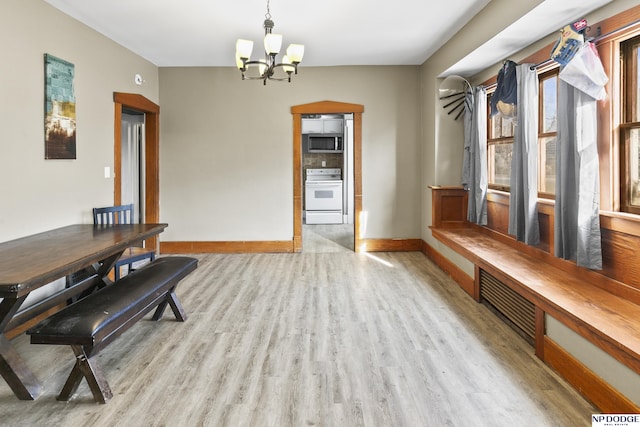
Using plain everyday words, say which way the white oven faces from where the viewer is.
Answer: facing the viewer

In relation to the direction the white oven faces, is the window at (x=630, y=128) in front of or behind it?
in front

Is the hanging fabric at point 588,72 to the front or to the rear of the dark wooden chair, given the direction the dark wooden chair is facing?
to the front

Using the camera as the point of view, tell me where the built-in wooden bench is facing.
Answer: facing the viewer and to the left of the viewer

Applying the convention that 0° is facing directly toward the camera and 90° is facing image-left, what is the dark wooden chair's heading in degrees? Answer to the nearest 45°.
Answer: approximately 315°

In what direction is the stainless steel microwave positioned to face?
toward the camera

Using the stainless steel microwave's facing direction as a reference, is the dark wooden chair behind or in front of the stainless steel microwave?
in front

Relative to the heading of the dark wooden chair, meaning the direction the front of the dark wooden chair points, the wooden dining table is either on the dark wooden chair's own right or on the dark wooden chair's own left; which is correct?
on the dark wooden chair's own right

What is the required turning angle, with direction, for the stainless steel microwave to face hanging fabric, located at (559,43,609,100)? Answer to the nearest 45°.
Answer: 0° — it already faces it
